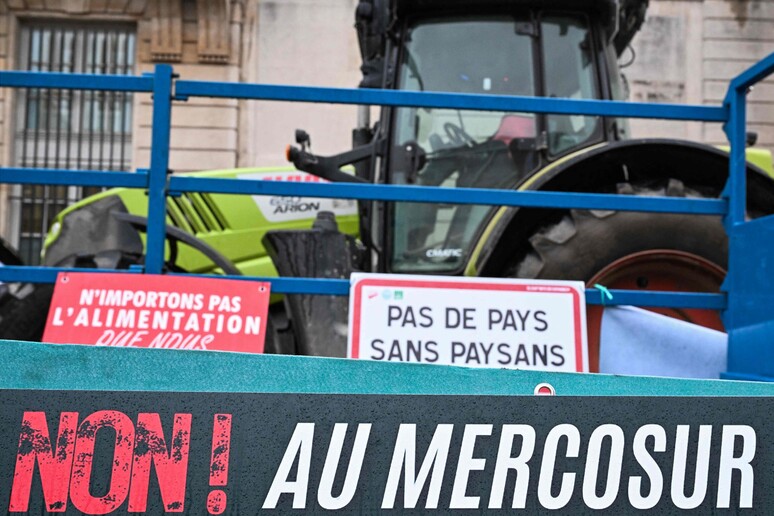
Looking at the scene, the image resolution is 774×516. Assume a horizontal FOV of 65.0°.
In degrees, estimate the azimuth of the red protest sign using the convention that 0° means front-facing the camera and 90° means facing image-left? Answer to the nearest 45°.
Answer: approximately 0°

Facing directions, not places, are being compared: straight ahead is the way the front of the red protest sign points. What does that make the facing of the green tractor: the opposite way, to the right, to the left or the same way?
to the right

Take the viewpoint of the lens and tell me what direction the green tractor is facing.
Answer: facing to the left of the viewer

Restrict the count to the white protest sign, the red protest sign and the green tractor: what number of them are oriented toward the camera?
2

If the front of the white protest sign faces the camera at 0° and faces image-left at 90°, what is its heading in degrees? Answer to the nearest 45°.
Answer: approximately 0°

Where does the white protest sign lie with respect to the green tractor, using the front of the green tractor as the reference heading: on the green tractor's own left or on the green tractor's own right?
on the green tractor's own left

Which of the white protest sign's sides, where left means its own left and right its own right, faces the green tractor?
back

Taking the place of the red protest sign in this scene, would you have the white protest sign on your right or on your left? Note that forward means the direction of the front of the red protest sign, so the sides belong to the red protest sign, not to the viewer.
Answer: on your left

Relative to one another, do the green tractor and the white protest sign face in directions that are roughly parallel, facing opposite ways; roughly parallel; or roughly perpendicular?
roughly perpendicular
